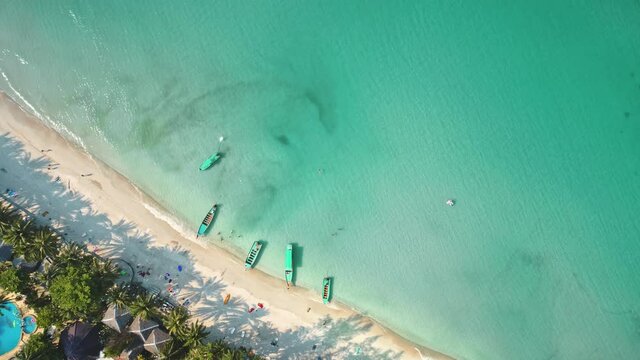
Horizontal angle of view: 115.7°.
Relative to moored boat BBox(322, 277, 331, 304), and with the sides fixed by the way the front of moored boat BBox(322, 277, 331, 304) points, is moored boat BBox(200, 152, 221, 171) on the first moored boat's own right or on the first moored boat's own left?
on the first moored boat's own right

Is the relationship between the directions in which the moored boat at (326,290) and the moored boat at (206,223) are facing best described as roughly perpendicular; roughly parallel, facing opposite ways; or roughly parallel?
roughly parallel

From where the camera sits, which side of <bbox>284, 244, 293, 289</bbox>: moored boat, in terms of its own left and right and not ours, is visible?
front

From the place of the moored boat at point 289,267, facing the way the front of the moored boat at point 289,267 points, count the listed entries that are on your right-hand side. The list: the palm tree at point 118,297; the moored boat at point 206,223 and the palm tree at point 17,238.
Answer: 3

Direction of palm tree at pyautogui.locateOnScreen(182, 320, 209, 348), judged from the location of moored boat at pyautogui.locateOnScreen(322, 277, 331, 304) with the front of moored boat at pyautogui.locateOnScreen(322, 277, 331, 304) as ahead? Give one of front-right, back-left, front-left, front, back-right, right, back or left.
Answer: right

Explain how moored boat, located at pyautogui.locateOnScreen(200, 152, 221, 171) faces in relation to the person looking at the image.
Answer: facing the viewer and to the left of the viewer

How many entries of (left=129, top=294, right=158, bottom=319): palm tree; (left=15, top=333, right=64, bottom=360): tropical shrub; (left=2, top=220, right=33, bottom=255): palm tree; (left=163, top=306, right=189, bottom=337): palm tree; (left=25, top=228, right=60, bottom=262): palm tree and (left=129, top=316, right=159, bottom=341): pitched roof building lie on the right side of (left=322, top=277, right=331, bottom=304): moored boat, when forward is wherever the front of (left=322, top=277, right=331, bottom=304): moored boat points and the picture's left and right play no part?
6

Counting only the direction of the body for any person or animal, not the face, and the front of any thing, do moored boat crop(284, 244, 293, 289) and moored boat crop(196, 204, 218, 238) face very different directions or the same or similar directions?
same or similar directions
